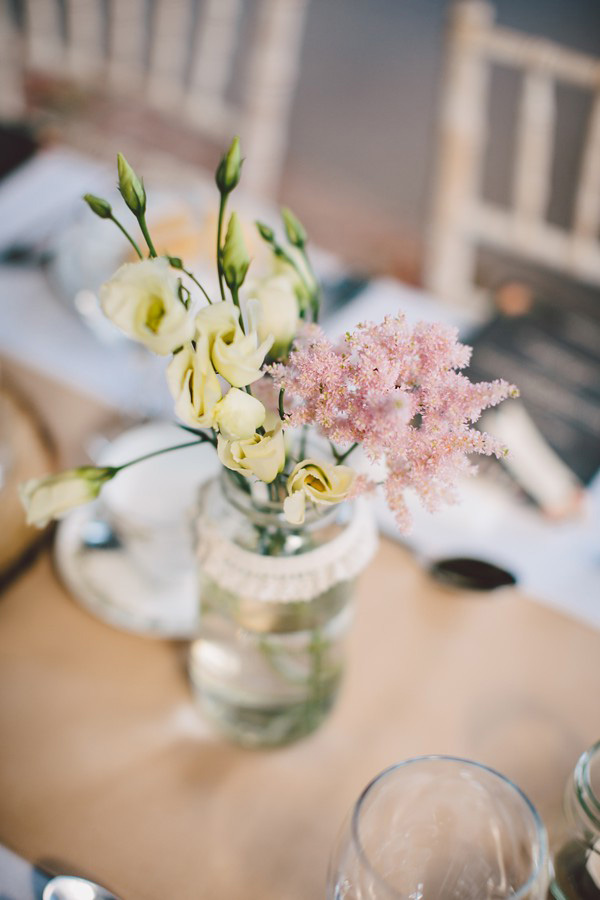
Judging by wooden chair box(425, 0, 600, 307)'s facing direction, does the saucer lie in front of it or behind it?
in front

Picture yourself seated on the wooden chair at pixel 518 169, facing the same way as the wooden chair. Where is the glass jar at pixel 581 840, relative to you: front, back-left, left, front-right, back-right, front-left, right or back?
front-left

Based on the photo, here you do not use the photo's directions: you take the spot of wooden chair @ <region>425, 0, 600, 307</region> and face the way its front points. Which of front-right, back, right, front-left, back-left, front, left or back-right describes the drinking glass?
front-left

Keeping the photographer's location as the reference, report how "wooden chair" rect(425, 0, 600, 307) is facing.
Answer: facing the viewer and to the left of the viewer
